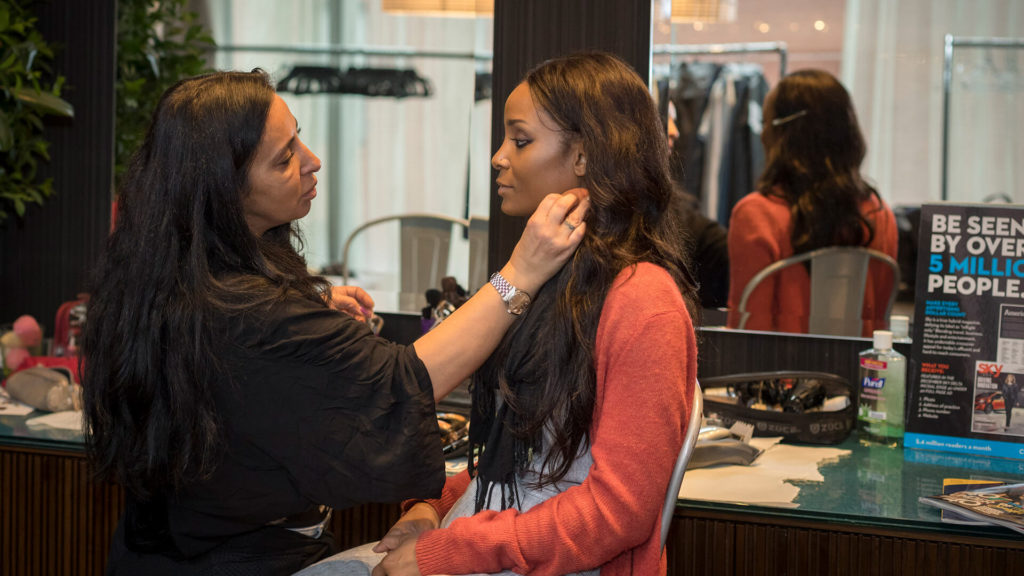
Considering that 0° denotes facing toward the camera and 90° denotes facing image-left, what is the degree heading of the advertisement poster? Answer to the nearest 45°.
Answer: approximately 0°

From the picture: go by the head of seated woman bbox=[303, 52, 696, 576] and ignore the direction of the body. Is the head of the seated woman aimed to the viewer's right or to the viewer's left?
to the viewer's left

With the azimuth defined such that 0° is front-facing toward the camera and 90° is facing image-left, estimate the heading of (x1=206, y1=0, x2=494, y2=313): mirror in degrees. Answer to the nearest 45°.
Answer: approximately 0°

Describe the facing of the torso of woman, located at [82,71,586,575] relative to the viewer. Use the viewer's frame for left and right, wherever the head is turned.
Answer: facing to the right of the viewer

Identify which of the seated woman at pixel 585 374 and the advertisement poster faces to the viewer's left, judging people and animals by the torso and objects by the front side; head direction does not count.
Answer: the seated woman

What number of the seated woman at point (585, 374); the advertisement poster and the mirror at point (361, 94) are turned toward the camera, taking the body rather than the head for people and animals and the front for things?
2

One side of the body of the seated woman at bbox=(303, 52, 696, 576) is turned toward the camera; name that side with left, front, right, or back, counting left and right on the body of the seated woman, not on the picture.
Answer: left

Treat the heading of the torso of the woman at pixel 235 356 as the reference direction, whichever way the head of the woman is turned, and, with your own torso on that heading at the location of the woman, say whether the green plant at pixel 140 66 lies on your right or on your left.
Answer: on your left
